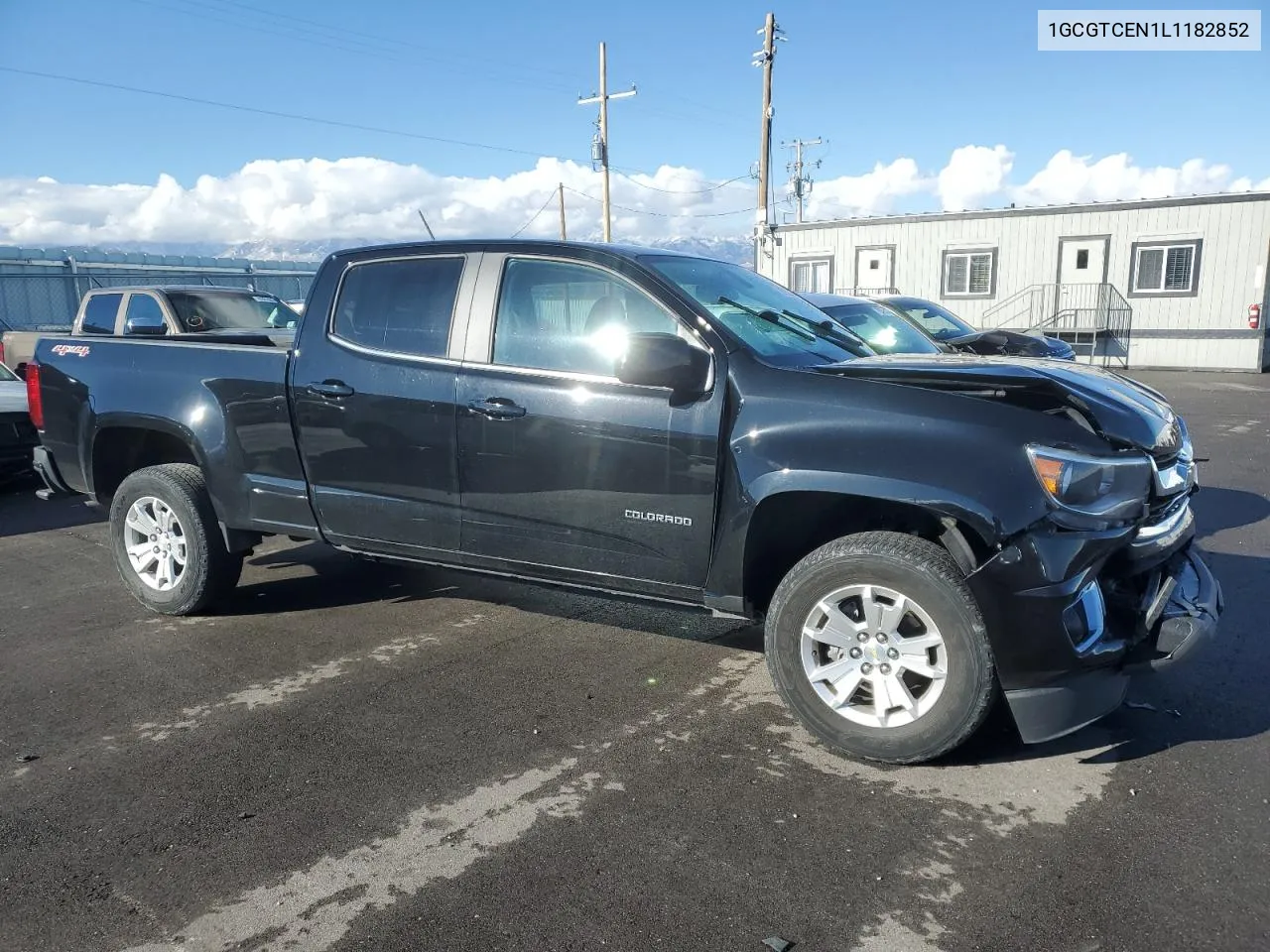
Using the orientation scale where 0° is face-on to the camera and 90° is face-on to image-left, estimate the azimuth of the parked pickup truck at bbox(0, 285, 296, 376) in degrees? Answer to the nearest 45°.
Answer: approximately 315°

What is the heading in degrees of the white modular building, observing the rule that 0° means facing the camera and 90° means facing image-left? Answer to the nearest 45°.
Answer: approximately 45°

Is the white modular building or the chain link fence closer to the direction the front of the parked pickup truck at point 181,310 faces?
the white modular building

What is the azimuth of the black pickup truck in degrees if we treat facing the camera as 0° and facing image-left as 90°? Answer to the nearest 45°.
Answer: approximately 315°

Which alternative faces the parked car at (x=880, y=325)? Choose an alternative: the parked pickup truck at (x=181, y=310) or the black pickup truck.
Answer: the parked pickup truck at (x=181, y=310)

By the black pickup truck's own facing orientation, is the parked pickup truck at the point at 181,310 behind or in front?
behind

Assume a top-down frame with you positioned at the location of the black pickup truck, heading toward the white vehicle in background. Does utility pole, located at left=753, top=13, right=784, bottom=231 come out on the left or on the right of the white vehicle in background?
right

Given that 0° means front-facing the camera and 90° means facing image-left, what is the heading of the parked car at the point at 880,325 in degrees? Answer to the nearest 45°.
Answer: approximately 315°
